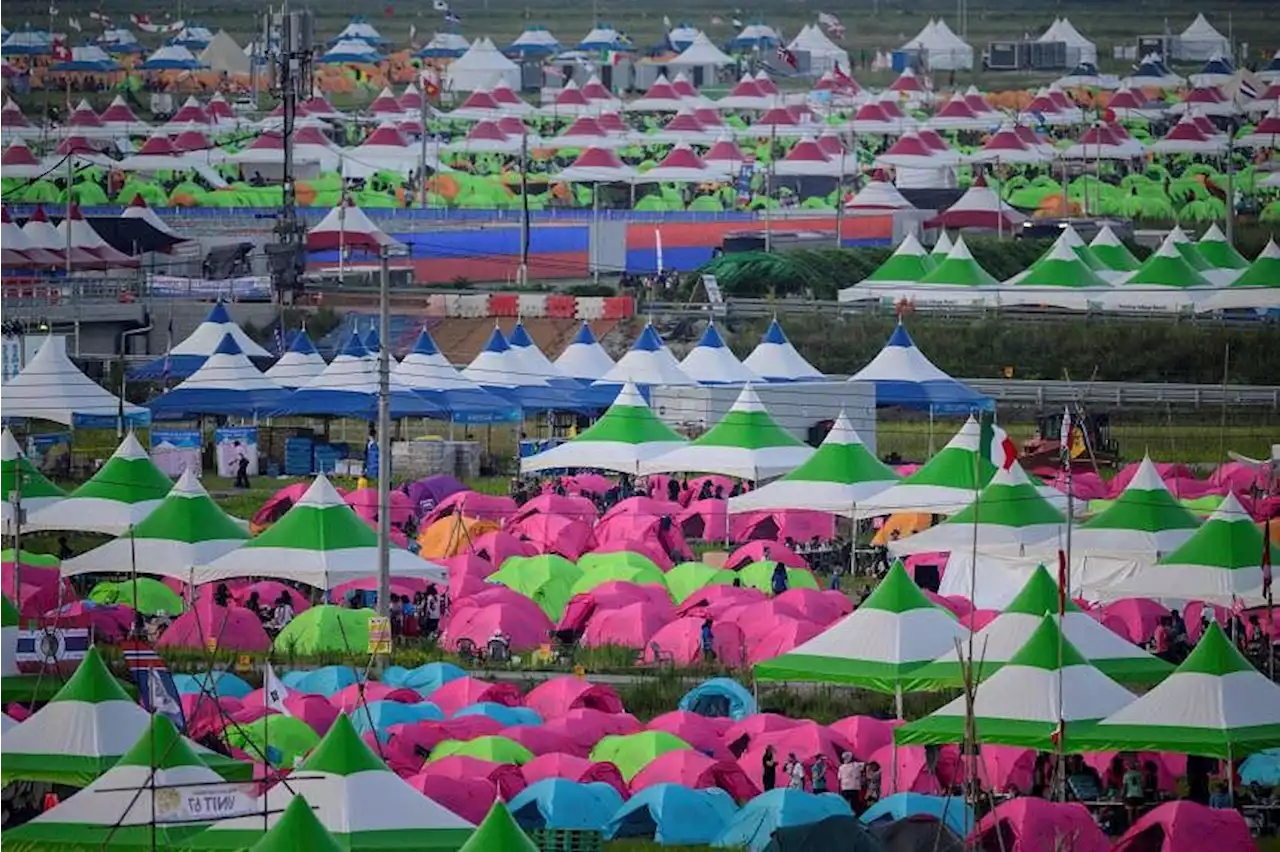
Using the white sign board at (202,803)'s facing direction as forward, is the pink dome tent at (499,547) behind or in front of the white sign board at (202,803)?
behind

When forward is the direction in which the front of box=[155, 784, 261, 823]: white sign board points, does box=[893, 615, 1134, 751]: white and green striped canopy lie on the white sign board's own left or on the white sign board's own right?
on the white sign board's own right

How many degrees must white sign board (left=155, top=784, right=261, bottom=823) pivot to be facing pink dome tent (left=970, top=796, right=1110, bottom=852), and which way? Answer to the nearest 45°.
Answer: approximately 90° to its right

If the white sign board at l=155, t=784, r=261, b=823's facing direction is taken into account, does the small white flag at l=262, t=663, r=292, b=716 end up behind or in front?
in front

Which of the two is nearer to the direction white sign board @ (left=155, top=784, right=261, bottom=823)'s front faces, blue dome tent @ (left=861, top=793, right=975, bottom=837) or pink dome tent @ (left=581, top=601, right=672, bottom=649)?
the pink dome tent

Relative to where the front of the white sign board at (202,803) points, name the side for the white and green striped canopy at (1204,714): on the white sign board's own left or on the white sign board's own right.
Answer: on the white sign board's own left

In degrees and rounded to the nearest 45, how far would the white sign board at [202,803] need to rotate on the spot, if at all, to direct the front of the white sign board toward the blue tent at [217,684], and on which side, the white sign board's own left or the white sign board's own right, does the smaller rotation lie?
approximately 180°
